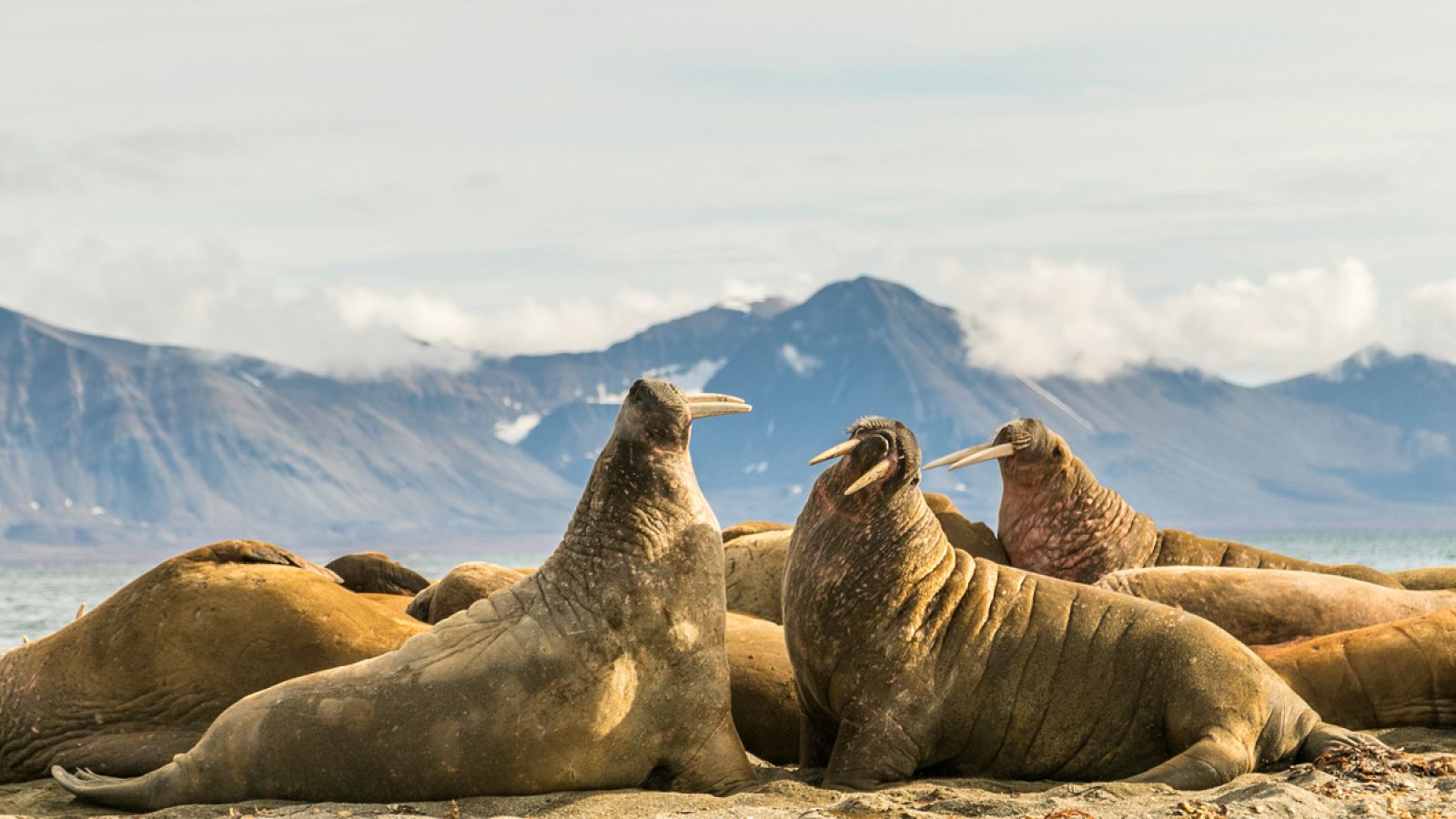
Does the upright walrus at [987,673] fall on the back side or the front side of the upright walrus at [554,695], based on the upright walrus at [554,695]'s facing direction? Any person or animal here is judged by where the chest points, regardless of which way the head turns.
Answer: on the front side

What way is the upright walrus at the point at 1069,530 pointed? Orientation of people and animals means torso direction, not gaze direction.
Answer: to the viewer's left

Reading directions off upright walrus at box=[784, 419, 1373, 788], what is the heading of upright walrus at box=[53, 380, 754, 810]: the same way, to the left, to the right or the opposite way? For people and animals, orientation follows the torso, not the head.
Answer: the opposite way

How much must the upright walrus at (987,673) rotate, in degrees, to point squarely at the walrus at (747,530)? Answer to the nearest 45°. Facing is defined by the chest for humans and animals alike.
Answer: approximately 45° to its right

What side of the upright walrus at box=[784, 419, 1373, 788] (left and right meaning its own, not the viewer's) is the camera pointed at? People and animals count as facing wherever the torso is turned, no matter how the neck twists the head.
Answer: left

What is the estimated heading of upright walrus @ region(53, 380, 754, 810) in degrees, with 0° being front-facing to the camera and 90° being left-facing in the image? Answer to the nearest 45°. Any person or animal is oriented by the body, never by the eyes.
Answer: approximately 270°

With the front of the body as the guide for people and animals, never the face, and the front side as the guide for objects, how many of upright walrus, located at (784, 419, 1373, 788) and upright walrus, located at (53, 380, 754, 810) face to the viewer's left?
1

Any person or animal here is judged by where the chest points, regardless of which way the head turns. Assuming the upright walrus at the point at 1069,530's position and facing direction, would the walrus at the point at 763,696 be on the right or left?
on its left

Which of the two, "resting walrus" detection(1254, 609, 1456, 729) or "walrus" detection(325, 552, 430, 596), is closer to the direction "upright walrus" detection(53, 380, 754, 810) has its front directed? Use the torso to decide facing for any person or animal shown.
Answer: the resting walrus

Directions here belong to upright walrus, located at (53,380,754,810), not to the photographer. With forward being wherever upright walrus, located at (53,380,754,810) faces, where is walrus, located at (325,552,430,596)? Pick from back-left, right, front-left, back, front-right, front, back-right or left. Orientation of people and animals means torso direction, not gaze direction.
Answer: left

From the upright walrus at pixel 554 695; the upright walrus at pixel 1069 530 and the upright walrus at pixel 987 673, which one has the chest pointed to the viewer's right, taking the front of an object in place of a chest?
the upright walrus at pixel 554 695

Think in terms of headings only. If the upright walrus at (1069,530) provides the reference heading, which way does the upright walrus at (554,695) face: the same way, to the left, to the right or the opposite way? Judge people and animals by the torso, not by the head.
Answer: the opposite way
